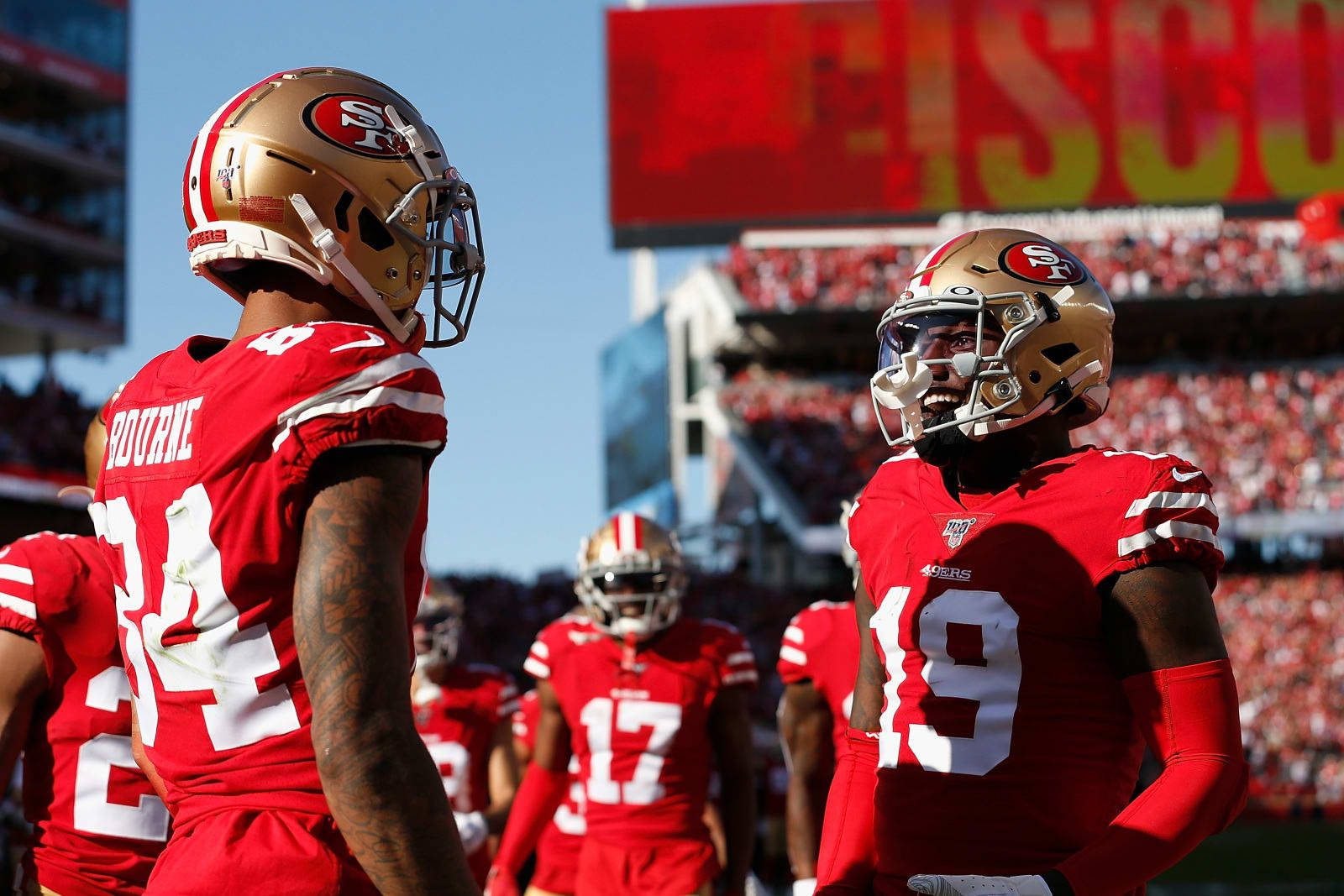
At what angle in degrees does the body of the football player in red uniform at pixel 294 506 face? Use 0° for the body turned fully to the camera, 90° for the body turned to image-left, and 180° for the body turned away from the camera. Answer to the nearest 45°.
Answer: approximately 225°

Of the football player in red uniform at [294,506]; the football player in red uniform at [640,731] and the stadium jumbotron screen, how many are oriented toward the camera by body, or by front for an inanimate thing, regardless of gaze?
2

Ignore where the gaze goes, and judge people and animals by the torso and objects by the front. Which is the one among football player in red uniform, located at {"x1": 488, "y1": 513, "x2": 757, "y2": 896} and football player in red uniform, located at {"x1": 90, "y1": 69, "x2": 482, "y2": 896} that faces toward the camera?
football player in red uniform, located at {"x1": 488, "y1": 513, "x2": 757, "y2": 896}

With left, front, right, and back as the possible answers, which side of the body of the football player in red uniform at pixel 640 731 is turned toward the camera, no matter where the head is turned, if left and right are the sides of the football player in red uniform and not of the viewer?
front

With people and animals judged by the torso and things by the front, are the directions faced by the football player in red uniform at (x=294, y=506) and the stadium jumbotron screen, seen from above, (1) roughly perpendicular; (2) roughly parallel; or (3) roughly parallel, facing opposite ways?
roughly parallel, facing opposite ways

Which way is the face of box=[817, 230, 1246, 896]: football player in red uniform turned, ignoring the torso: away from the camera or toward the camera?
toward the camera

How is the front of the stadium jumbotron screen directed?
toward the camera

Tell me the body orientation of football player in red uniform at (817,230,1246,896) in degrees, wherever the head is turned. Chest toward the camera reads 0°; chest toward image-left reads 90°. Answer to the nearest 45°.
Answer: approximately 45°

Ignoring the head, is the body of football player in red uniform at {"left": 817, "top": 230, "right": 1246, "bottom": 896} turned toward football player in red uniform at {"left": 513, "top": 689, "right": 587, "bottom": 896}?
no

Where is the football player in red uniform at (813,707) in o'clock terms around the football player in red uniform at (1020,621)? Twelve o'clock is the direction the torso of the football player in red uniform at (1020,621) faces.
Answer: the football player in red uniform at (813,707) is roughly at 4 o'clock from the football player in red uniform at (1020,621).

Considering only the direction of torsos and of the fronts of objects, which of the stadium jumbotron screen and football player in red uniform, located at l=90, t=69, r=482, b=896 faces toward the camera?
the stadium jumbotron screen

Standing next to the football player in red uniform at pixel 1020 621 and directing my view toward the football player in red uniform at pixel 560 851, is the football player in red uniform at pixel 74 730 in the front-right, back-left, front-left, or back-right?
front-left

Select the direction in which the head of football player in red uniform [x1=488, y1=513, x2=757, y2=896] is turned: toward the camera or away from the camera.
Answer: toward the camera

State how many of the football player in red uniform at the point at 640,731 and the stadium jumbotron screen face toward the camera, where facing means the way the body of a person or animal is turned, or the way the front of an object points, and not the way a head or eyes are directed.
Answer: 2

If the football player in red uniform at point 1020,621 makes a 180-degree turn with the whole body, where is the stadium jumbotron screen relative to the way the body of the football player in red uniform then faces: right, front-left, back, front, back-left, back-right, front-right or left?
front-left

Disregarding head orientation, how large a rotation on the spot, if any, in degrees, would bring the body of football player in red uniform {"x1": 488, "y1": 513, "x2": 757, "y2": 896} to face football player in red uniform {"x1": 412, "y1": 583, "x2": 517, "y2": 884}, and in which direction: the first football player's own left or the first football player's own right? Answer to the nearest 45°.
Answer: approximately 135° to the first football player's own right
